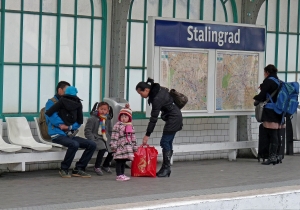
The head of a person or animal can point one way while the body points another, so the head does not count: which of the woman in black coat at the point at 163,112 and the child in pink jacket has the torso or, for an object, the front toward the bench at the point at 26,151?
the woman in black coat

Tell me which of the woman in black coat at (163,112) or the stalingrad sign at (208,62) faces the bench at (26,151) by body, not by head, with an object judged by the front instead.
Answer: the woman in black coat

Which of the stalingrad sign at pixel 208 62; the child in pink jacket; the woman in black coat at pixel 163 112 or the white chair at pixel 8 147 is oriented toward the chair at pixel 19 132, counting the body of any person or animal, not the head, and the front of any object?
the woman in black coat

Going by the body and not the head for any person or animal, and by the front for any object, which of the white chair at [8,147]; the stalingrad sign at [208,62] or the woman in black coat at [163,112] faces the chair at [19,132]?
the woman in black coat

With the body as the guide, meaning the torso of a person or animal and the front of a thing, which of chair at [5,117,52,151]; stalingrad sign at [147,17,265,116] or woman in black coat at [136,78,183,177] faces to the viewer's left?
the woman in black coat

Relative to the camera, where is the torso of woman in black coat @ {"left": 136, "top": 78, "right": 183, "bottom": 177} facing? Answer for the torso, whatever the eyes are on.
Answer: to the viewer's left

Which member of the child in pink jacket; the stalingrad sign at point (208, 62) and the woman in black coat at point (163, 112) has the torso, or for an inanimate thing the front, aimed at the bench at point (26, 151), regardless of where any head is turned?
the woman in black coat

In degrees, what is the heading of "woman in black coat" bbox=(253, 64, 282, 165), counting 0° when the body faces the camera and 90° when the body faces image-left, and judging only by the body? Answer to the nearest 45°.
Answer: approximately 90°

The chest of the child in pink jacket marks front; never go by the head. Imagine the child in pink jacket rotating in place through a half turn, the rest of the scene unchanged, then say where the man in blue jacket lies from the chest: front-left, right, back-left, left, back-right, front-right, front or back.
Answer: front-left

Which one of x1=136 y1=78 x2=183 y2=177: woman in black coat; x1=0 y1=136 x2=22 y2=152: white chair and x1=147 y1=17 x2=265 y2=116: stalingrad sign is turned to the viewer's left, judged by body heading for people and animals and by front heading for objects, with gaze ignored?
the woman in black coat
